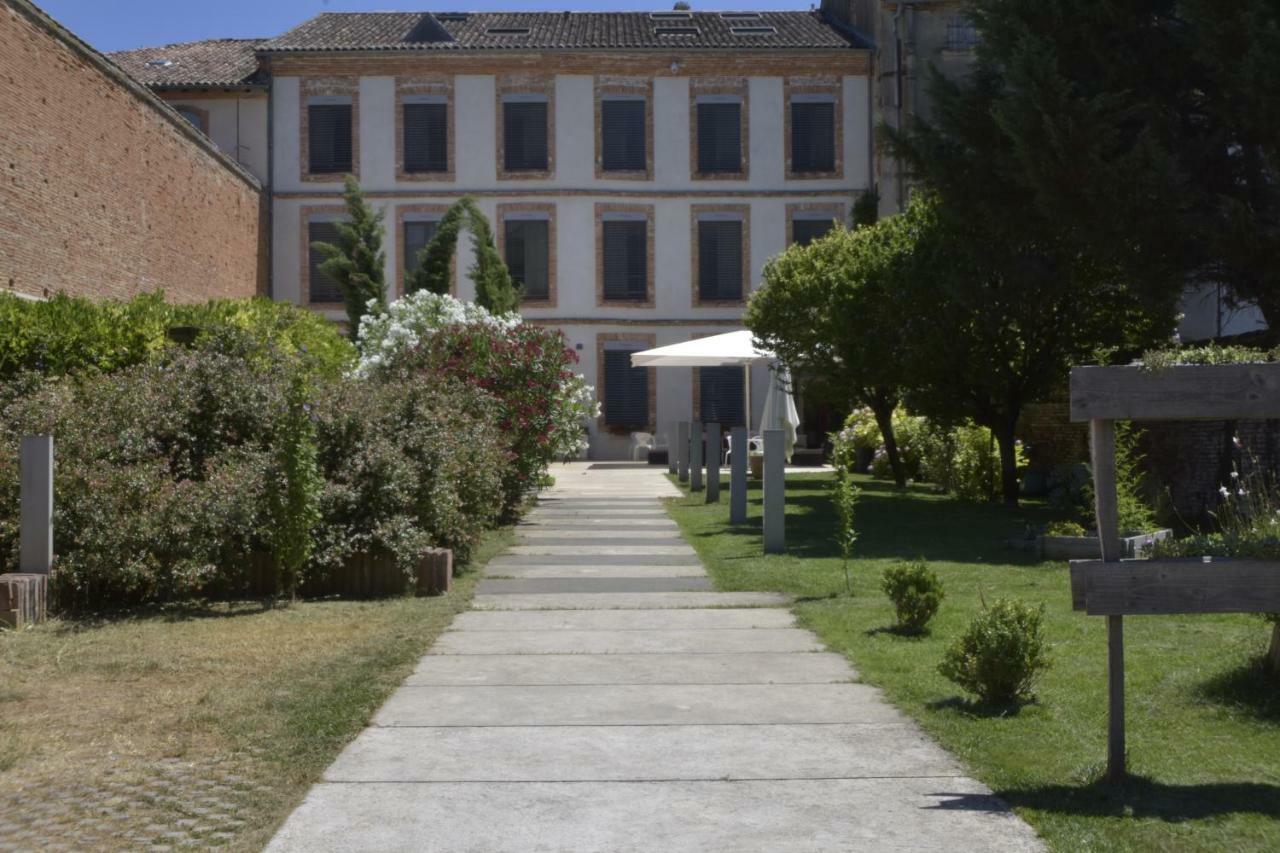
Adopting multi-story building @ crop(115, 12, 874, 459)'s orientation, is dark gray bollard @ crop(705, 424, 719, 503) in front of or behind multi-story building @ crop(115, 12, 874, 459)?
in front

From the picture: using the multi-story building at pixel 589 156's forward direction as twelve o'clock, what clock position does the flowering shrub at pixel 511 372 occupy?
The flowering shrub is roughly at 12 o'clock from the multi-story building.

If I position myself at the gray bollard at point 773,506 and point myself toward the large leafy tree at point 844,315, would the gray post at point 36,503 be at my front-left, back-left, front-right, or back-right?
back-left

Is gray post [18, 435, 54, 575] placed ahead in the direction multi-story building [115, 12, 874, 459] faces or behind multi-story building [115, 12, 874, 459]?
ahead

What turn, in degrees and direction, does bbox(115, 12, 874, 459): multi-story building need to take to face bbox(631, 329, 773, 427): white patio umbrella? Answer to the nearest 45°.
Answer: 0° — it already faces it

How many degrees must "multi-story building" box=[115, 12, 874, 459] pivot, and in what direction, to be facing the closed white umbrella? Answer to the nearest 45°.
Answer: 0° — it already faces it

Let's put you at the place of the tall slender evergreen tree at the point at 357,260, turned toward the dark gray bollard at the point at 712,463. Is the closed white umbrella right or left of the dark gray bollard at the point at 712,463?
left

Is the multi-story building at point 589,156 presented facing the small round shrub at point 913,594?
yes

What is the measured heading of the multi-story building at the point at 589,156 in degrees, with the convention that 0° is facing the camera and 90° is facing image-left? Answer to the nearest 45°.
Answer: approximately 0°

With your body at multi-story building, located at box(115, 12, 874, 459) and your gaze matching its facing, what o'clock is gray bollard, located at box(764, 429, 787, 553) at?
The gray bollard is roughly at 12 o'clock from the multi-story building.

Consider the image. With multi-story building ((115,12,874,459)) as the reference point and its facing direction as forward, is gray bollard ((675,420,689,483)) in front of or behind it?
in front
